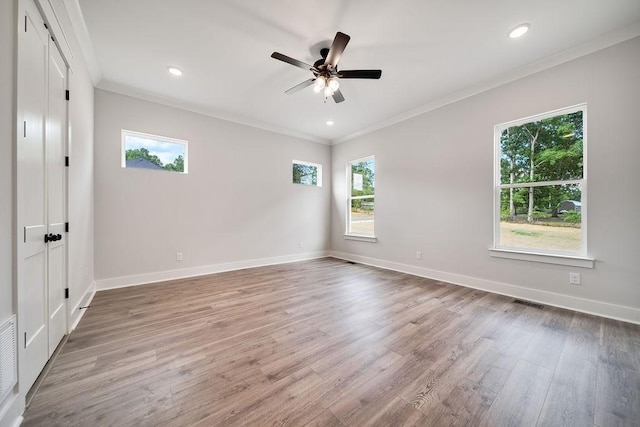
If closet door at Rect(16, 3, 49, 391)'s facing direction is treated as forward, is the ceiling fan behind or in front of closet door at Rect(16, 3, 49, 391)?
in front

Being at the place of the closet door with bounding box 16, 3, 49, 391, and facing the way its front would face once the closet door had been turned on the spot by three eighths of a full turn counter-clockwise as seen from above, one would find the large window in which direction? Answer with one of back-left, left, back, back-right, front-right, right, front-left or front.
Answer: back

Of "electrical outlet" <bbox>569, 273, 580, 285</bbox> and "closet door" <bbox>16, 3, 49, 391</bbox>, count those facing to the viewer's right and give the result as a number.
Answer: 1

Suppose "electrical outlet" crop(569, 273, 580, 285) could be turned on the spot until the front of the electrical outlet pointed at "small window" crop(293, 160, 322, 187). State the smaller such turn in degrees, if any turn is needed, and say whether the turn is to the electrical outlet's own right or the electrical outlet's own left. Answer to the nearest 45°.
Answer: approximately 90° to the electrical outlet's own right

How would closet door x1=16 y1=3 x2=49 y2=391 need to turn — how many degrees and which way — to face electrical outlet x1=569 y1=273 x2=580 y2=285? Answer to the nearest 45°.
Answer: approximately 45° to its right

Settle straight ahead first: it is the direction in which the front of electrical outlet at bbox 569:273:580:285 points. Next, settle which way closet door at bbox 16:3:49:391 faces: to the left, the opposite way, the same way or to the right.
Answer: the opposite way

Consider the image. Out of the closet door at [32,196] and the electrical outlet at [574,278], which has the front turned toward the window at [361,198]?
the closet door

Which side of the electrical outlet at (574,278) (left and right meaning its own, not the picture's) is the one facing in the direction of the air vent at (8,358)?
front

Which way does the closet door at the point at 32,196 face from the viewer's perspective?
to the viewer's right
